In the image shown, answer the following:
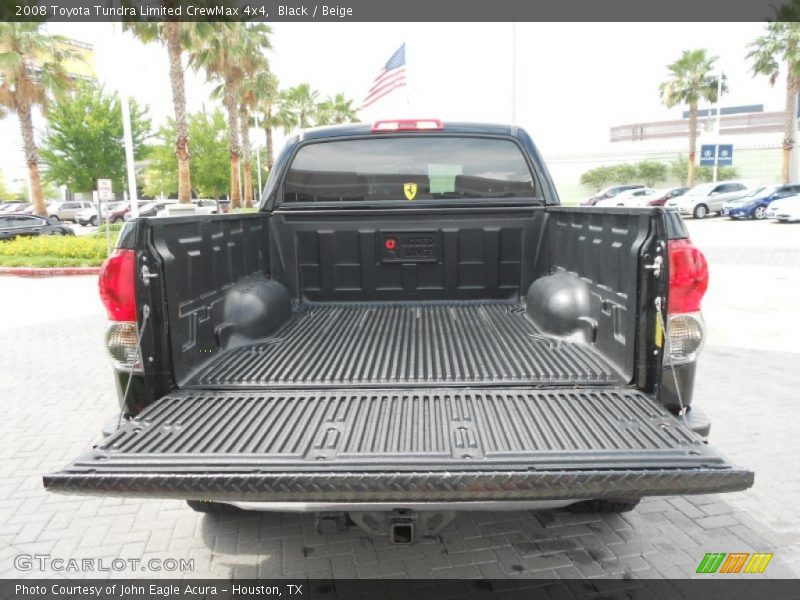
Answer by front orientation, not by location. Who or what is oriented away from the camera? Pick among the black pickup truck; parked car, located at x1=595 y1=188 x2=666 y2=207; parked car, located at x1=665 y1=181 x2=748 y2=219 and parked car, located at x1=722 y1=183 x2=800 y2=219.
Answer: the black pickup truck

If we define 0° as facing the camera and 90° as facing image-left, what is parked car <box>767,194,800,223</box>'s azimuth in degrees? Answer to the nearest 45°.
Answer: approximately 45°

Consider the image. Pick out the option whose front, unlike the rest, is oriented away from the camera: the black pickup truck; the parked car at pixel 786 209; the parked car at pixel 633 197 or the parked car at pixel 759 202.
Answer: the black pickup truck

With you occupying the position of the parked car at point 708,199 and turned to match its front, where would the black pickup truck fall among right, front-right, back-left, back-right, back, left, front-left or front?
front-left

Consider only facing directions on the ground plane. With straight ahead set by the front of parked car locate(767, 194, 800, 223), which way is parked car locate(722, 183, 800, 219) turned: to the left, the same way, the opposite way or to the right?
the same way

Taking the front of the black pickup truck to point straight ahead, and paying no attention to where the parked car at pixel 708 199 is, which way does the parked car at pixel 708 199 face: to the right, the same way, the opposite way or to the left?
to the left

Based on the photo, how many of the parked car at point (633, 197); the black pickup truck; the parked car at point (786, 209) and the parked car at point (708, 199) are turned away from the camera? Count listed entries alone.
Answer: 1

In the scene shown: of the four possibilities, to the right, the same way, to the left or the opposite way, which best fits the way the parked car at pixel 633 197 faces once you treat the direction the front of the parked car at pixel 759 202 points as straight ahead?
the same way

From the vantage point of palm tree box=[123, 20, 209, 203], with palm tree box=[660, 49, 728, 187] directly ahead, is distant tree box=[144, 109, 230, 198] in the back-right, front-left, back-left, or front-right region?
front-left

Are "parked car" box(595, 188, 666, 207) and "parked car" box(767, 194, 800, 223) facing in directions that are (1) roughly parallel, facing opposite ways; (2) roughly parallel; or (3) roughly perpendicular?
roughly parallel

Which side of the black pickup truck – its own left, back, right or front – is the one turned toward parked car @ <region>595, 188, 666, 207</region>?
front

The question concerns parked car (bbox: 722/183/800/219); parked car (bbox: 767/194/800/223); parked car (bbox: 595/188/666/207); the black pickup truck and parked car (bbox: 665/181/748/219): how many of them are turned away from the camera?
1

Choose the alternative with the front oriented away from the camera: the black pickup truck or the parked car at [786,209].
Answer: the black pickup truck

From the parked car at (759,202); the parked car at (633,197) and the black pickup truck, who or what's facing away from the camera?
the black pickup truck

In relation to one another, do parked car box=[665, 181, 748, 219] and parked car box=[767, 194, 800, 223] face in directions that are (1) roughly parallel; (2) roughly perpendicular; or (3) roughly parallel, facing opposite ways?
roughly parallel

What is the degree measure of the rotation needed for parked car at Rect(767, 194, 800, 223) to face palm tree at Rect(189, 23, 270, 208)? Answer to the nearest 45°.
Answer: approximately 45° to its right

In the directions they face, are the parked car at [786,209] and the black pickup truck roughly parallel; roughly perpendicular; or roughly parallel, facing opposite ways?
roughly perpendicular

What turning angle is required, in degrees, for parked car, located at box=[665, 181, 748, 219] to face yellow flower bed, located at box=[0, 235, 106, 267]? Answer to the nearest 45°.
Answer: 0° — it already faces it

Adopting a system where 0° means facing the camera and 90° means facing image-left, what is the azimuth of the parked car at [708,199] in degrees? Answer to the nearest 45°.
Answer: approximately 45°

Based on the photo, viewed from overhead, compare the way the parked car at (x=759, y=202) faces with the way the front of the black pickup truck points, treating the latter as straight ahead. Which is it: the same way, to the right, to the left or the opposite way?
to the left

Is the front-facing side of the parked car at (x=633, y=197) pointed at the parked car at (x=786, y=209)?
no

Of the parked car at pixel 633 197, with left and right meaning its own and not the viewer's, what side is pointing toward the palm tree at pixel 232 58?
front

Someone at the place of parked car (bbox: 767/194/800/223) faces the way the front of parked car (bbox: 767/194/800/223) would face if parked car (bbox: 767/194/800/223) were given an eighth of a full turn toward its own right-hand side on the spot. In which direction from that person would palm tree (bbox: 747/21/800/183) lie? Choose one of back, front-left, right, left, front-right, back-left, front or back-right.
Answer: right

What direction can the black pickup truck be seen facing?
away from the camera

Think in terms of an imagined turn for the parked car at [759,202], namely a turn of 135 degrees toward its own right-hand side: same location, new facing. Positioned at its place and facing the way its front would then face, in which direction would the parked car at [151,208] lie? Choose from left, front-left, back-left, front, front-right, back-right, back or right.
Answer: left
